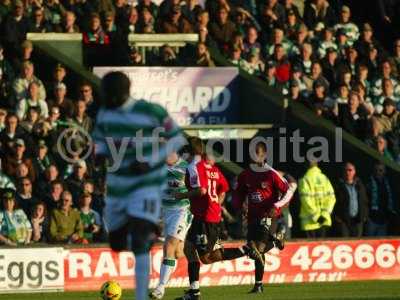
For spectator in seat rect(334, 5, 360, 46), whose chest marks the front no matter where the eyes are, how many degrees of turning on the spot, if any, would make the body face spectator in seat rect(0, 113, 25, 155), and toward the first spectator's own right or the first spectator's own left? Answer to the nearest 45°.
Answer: approximately 45° to the first spectator's own right

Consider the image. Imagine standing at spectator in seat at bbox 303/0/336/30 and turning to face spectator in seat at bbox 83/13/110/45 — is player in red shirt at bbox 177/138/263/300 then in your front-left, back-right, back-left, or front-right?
front-left

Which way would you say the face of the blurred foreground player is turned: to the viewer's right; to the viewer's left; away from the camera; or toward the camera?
away from the camera

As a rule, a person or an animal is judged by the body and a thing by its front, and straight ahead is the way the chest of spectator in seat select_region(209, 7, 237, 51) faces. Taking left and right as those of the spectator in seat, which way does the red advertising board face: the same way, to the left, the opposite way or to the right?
the same way

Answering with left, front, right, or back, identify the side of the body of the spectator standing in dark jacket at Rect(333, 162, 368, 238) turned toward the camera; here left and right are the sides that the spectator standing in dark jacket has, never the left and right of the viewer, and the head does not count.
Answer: front

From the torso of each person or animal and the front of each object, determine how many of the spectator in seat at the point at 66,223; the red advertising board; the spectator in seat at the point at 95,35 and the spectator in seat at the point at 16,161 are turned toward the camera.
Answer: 4

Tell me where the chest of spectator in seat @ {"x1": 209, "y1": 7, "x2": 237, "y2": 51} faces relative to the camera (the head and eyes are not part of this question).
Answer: toward the camera

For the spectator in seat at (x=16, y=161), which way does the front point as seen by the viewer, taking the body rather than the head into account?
toward the camera

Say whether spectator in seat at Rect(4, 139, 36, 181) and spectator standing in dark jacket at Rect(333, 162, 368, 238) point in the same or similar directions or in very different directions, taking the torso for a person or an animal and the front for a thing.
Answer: same or similar directions

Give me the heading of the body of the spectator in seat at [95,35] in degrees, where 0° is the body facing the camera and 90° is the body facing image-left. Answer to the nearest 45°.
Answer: approximately 0°

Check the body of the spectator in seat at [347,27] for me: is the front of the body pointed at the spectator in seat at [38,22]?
no

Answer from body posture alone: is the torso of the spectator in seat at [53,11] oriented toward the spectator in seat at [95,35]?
no

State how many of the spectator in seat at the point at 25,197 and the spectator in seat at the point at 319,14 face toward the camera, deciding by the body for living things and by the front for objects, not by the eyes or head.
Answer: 2
